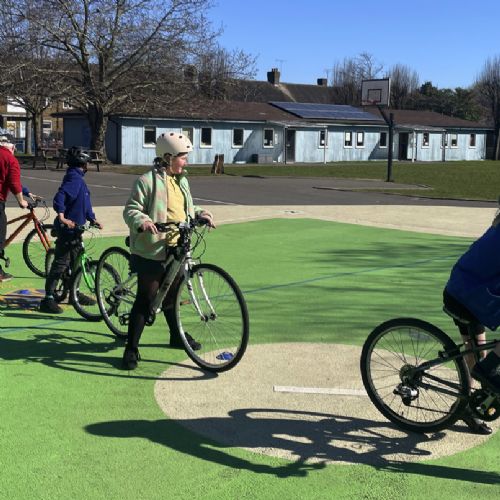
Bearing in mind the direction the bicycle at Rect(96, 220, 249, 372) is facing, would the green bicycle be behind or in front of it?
behind

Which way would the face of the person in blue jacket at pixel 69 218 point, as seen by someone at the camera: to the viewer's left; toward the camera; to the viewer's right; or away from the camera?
to the viewer's right

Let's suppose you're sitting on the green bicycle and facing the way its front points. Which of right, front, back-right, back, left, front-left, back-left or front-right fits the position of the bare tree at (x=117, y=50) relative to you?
back-left

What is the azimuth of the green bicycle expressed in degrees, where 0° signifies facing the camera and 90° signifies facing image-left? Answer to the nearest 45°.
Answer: approximately 315°

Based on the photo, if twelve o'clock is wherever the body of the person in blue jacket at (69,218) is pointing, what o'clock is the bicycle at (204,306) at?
The bicycle is roughly at 2 o'clock from the person in blue jacket.

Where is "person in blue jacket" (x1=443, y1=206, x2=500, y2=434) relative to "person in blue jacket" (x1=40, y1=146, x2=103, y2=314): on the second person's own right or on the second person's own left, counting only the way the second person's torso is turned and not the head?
on the second person's own right

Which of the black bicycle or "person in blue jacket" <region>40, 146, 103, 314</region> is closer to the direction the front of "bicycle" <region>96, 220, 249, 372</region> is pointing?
the black bicycle

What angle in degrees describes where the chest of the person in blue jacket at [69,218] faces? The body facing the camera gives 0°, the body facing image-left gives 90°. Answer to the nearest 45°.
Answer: approximately 270°

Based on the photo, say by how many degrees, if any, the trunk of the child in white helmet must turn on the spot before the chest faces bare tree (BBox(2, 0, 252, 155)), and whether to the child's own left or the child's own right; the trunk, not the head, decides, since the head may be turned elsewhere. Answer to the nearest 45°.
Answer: approximately 135° to the child's own left

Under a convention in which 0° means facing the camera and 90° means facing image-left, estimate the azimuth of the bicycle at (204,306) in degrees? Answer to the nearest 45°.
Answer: approximately 315°

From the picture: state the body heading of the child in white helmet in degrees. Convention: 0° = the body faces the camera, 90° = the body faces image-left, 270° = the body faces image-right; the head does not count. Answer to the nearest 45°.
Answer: approximately 315°

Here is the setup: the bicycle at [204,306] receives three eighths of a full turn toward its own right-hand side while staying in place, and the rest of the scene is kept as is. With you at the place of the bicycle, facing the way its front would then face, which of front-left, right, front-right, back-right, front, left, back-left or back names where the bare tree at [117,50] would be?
right
